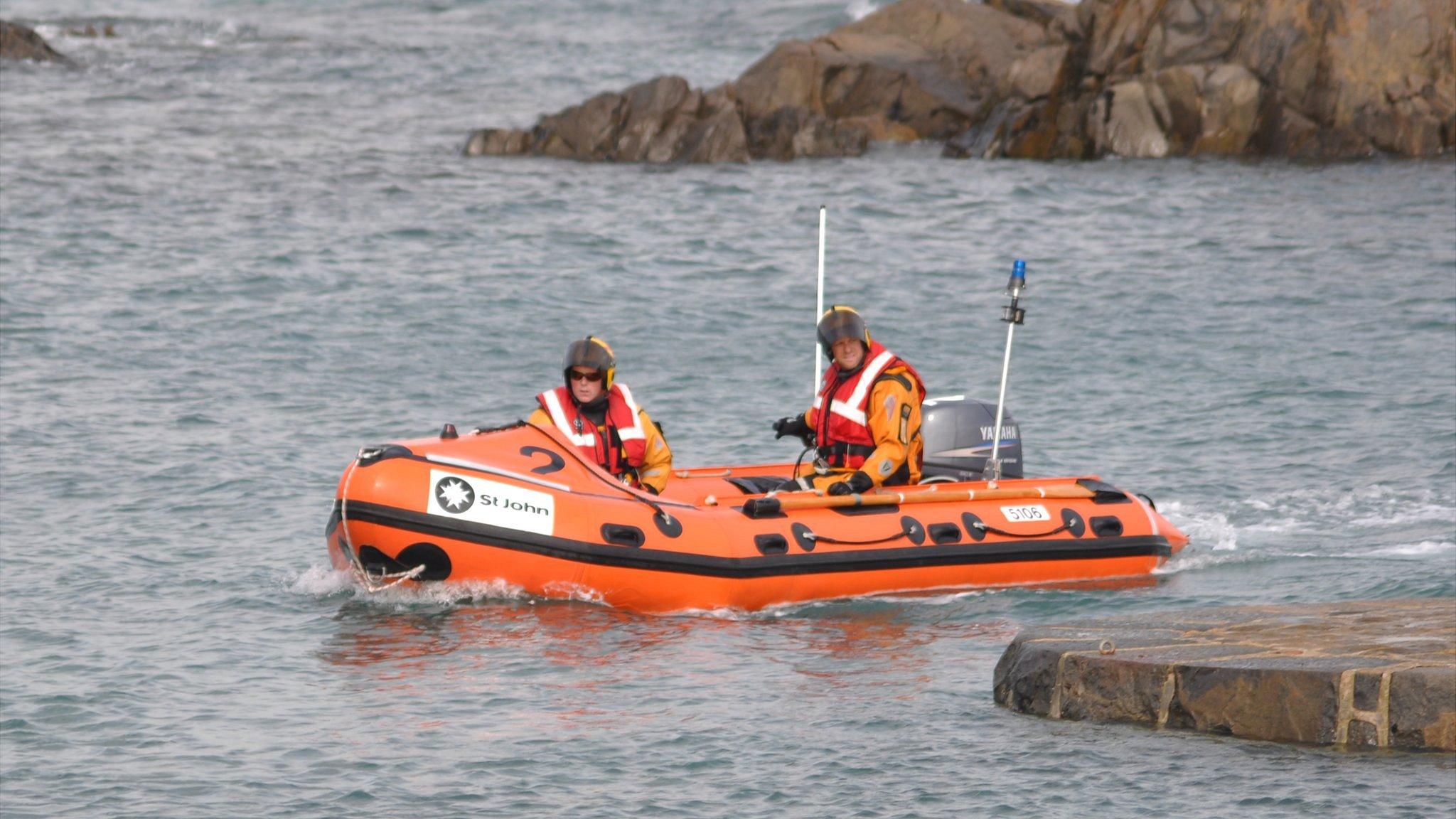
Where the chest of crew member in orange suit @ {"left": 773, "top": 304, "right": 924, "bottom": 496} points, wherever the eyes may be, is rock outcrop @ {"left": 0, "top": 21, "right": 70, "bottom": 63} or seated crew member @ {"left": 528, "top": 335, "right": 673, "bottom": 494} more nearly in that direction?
the seated crew member

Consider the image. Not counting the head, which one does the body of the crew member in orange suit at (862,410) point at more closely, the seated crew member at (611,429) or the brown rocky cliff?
the seated crew member

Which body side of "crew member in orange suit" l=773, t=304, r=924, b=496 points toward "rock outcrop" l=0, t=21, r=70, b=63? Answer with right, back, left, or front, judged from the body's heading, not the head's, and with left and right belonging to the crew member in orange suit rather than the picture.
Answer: right

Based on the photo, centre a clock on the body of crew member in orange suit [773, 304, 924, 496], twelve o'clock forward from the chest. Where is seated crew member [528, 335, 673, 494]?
The seated crew member is roughly at 1 o'clock from the crew member in orange suit.

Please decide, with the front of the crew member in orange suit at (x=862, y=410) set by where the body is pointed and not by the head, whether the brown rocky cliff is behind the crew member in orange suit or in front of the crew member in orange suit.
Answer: behind
